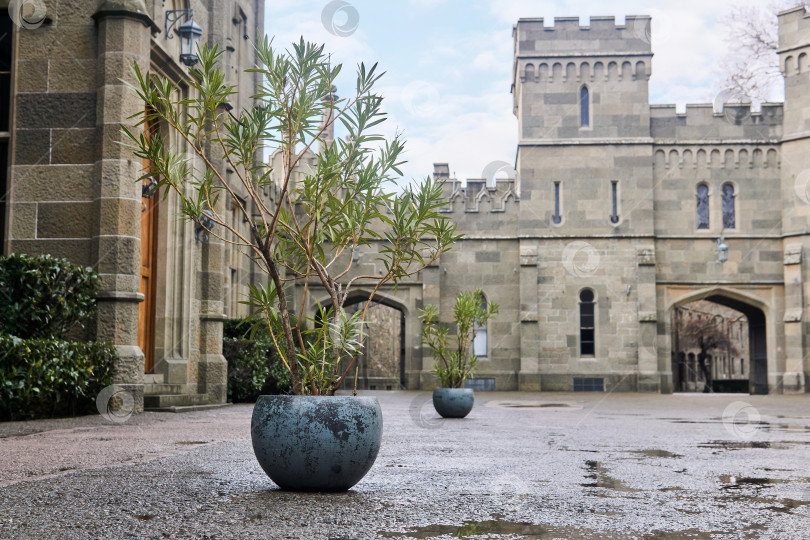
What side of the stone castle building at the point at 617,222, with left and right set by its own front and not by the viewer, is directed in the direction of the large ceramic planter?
front

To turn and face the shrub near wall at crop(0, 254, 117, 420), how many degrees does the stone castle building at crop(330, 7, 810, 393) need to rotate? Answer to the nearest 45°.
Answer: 0° — it already faces it

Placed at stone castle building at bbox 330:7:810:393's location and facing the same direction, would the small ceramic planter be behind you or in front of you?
in front

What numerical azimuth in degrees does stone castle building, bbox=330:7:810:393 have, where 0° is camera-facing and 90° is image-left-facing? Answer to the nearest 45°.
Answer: approximately 0°

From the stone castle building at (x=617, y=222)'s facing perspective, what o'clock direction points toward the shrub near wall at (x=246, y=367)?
The shrub near wall is roughly at 1 o'clock from the stone castle building.

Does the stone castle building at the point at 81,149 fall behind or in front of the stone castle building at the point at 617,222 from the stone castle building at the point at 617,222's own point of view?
in front

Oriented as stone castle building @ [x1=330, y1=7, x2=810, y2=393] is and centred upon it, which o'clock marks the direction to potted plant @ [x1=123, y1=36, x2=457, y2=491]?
The potted plant is roughly at 12 o'clock from the stone castle building.
